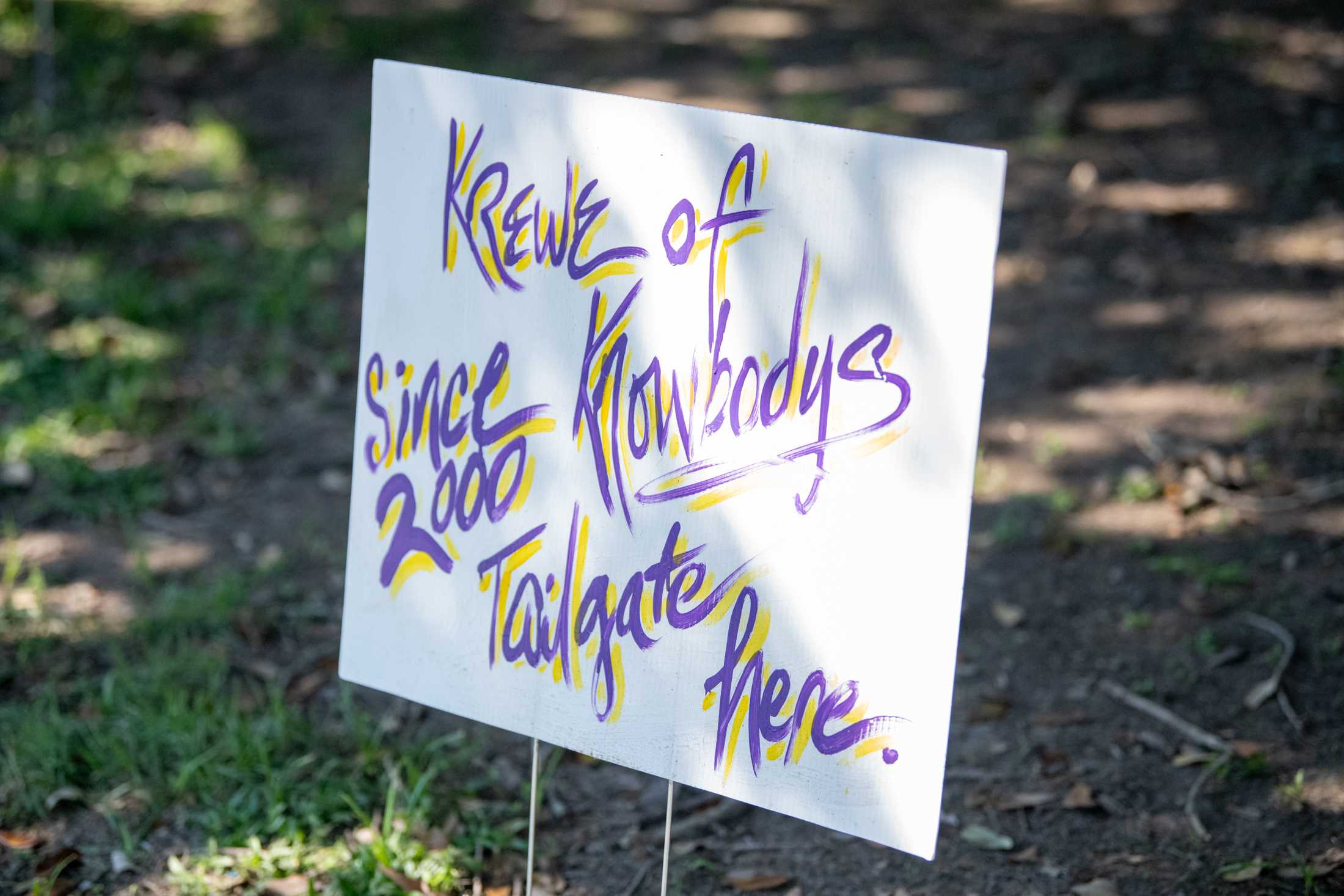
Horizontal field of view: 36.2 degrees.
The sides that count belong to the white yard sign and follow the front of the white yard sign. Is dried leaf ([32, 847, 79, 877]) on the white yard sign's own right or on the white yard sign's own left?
on the white yard sign's own right

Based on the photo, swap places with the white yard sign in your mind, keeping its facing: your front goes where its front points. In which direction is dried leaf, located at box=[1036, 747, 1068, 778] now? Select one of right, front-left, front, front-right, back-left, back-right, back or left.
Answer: back

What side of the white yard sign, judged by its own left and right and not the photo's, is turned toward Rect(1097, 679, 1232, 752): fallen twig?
back

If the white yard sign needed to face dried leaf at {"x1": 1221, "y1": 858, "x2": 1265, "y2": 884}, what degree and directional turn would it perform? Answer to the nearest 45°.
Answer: approximately 135° to its left

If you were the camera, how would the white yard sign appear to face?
facing the viewer and to the left of the viewer

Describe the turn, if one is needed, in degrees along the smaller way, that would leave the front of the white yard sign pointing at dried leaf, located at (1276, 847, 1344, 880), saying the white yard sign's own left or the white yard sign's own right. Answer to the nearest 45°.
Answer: approximately 135° to the white yard sign's own left

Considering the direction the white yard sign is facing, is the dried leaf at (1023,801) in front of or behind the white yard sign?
behind

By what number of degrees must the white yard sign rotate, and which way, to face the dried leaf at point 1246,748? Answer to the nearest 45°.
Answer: approximately 180°

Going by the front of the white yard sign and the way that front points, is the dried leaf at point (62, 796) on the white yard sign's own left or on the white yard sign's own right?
on the white yard sign's own right

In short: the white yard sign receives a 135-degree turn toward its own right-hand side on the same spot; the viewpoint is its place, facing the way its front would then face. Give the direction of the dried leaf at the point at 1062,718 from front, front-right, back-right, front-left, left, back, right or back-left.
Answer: front-right
